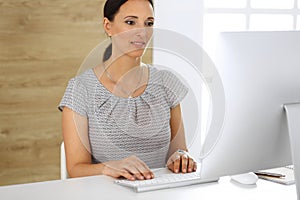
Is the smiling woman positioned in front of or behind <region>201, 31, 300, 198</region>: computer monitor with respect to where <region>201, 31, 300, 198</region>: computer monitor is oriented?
in front

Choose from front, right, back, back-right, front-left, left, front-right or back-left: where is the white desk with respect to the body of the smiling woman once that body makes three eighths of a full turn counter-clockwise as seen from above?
back

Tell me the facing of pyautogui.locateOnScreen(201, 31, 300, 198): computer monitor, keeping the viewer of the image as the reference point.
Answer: facing away from the viewer and to the left of the viewer

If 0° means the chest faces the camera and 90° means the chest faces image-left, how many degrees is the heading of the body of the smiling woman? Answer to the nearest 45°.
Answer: approximately 315°

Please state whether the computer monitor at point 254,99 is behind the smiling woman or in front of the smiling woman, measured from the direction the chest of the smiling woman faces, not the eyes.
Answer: in front

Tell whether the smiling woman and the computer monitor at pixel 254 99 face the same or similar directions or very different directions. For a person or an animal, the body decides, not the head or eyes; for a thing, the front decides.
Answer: very different directions

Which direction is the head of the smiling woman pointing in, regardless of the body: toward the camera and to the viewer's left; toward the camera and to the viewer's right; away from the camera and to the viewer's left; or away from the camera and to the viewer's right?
toward the camera and to the viewer's right
